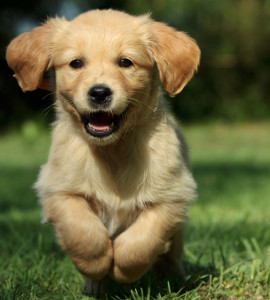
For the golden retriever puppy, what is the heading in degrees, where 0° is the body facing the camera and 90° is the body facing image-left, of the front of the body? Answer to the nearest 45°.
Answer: approximately 0°
